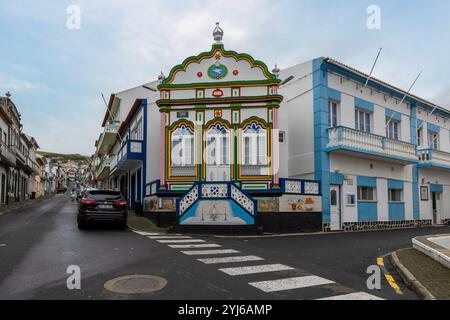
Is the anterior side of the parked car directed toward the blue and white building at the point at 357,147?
no

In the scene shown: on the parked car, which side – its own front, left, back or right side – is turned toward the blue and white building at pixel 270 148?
right

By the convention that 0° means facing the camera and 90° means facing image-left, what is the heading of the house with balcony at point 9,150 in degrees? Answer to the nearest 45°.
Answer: approximately 270°

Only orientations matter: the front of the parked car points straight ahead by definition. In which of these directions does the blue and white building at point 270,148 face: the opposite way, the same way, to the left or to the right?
the opposite way

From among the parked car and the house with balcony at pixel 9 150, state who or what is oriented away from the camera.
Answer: the parked car

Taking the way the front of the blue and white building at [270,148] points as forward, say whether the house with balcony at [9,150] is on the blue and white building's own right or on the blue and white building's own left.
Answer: on the blue and white building's own right

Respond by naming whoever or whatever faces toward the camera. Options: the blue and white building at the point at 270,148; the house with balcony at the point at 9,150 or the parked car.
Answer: the blue and white building

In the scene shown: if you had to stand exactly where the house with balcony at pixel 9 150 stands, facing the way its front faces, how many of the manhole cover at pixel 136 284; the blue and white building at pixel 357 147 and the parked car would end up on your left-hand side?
0

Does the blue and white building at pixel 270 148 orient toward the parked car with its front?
no

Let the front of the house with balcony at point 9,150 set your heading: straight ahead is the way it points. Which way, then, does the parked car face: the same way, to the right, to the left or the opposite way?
to the left

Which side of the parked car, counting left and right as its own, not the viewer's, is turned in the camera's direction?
back
